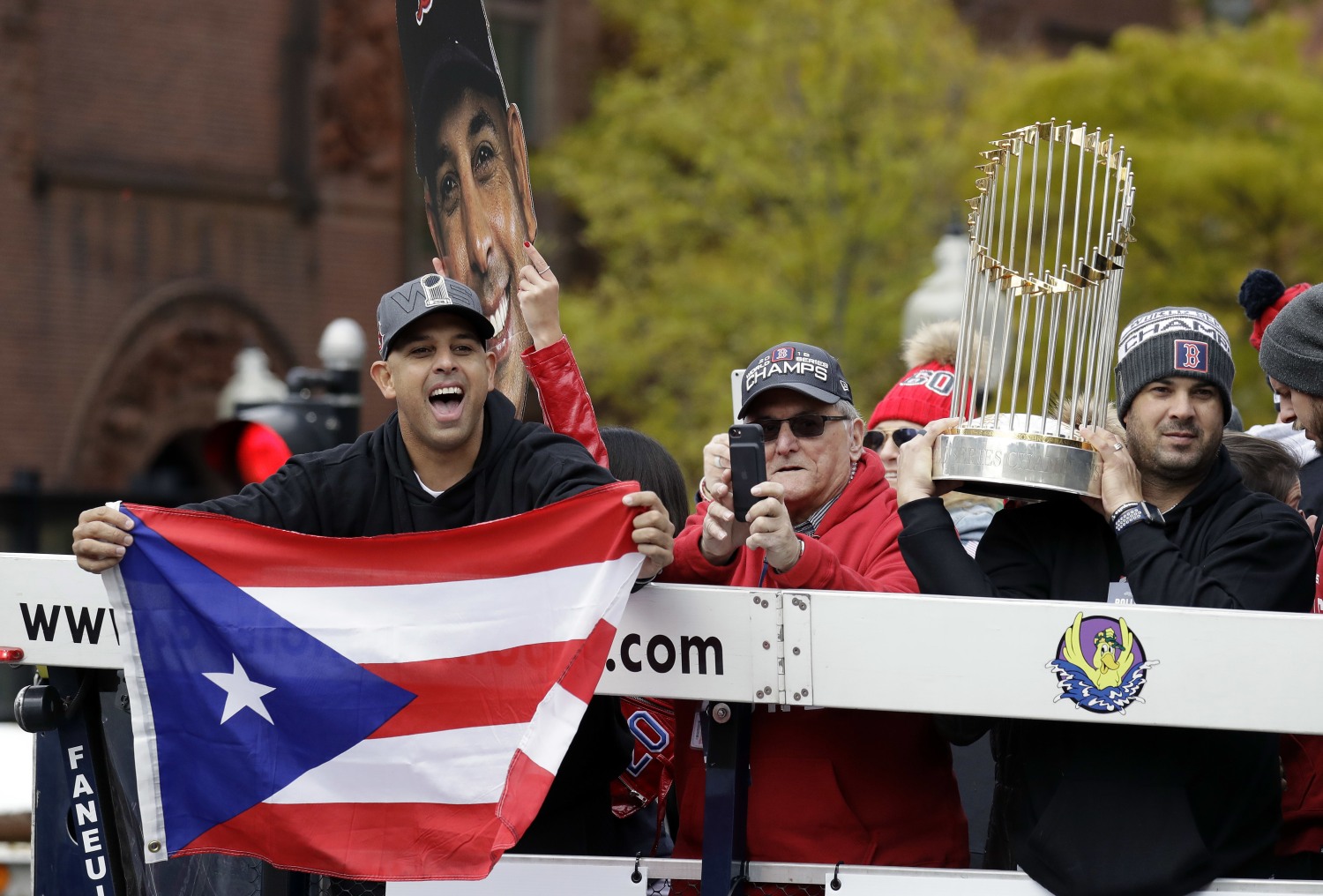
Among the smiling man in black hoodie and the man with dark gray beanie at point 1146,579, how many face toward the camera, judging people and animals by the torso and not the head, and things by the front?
2

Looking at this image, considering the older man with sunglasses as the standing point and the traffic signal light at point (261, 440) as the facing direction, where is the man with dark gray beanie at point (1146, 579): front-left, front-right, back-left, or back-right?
back-right

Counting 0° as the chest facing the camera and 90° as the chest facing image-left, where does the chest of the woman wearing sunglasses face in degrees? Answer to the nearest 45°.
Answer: approximately 45°

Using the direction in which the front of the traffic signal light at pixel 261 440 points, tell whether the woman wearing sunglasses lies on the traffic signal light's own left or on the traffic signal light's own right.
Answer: on the traffic signal light's own left

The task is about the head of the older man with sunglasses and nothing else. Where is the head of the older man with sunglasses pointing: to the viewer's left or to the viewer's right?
to the viewer's left
